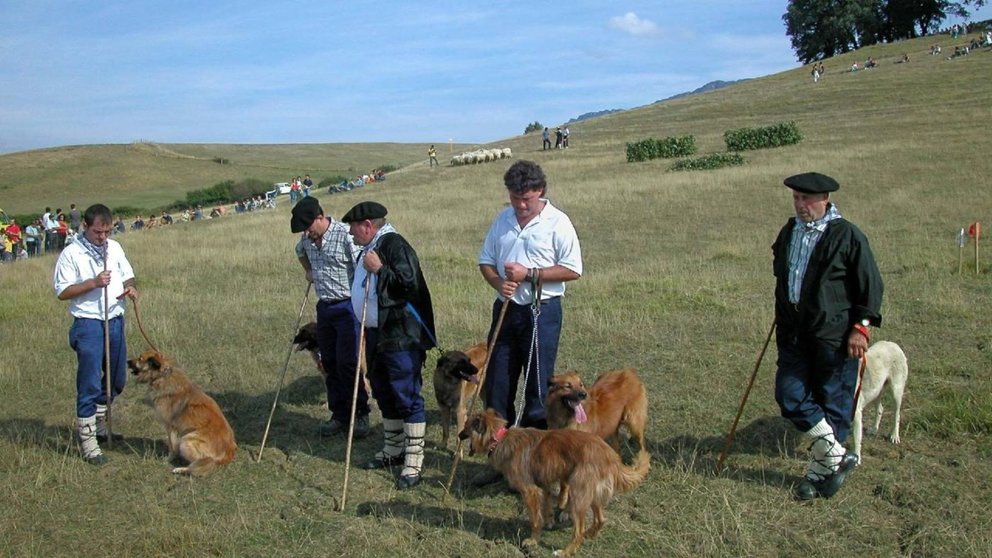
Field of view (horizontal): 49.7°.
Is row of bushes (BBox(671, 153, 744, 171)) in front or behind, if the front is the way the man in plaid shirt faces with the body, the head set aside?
behind

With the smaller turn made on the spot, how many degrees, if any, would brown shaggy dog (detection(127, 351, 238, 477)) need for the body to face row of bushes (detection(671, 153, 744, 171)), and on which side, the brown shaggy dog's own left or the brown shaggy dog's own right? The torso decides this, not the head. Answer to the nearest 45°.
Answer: approximately 135° to the brown shaggy dog's own right

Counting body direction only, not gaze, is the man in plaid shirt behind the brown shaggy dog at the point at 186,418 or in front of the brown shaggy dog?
behind

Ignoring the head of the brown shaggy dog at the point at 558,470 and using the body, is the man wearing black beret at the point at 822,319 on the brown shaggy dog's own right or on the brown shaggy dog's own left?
on the brown shaggy dog's own right

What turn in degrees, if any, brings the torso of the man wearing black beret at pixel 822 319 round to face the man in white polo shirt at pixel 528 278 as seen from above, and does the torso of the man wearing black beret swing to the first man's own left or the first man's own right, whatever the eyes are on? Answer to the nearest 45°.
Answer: approximately 45° to the first man's own right

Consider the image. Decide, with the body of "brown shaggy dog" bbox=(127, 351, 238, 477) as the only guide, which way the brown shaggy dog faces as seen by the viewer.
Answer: to the viewer's left

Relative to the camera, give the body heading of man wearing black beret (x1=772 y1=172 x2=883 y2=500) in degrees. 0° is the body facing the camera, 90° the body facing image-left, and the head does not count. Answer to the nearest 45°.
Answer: approximately 45°

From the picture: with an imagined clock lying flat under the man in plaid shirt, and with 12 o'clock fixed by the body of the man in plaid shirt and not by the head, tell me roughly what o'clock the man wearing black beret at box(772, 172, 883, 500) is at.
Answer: The man wearing black beret is roughly at 9 o'clock from the man in plaid shirt.

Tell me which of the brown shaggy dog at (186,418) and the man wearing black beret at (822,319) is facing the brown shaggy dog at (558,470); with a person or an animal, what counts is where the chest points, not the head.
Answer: the man wearing black beret

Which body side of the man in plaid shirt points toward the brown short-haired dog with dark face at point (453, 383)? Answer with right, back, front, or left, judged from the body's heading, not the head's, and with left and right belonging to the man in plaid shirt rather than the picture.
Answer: left
